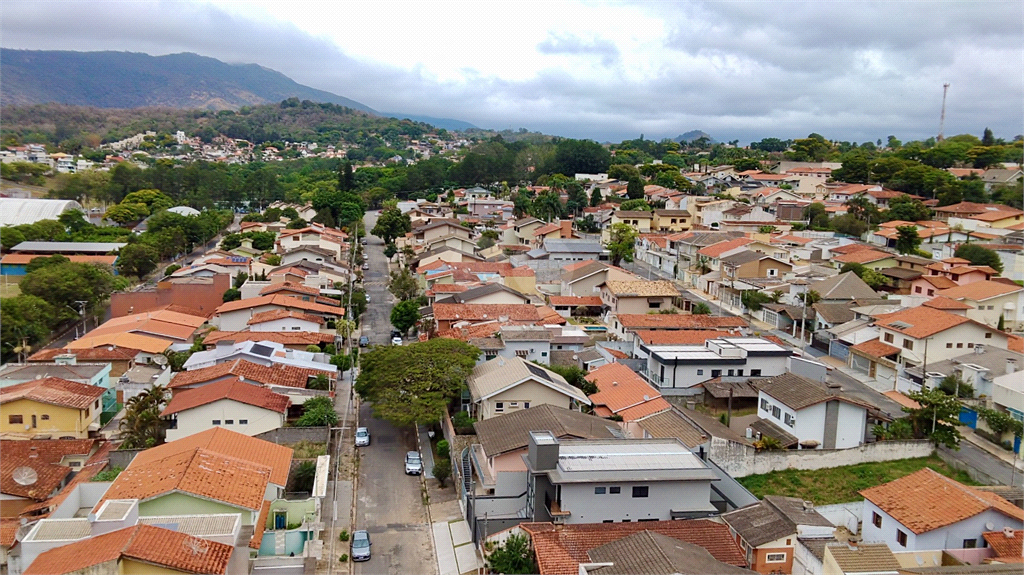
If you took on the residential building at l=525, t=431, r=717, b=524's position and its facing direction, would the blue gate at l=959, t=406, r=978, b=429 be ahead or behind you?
behind

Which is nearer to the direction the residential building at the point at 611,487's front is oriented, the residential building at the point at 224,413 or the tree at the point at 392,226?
the residential building

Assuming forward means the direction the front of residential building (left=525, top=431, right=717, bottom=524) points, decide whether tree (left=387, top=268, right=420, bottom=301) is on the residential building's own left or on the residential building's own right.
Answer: on the residential building's own right
